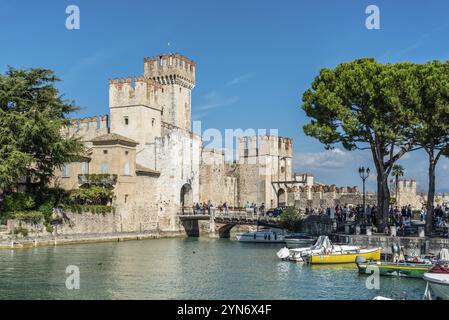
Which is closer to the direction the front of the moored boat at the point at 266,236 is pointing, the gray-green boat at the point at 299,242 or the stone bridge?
the stone bridge

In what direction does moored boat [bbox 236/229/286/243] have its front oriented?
to the viewer's left
